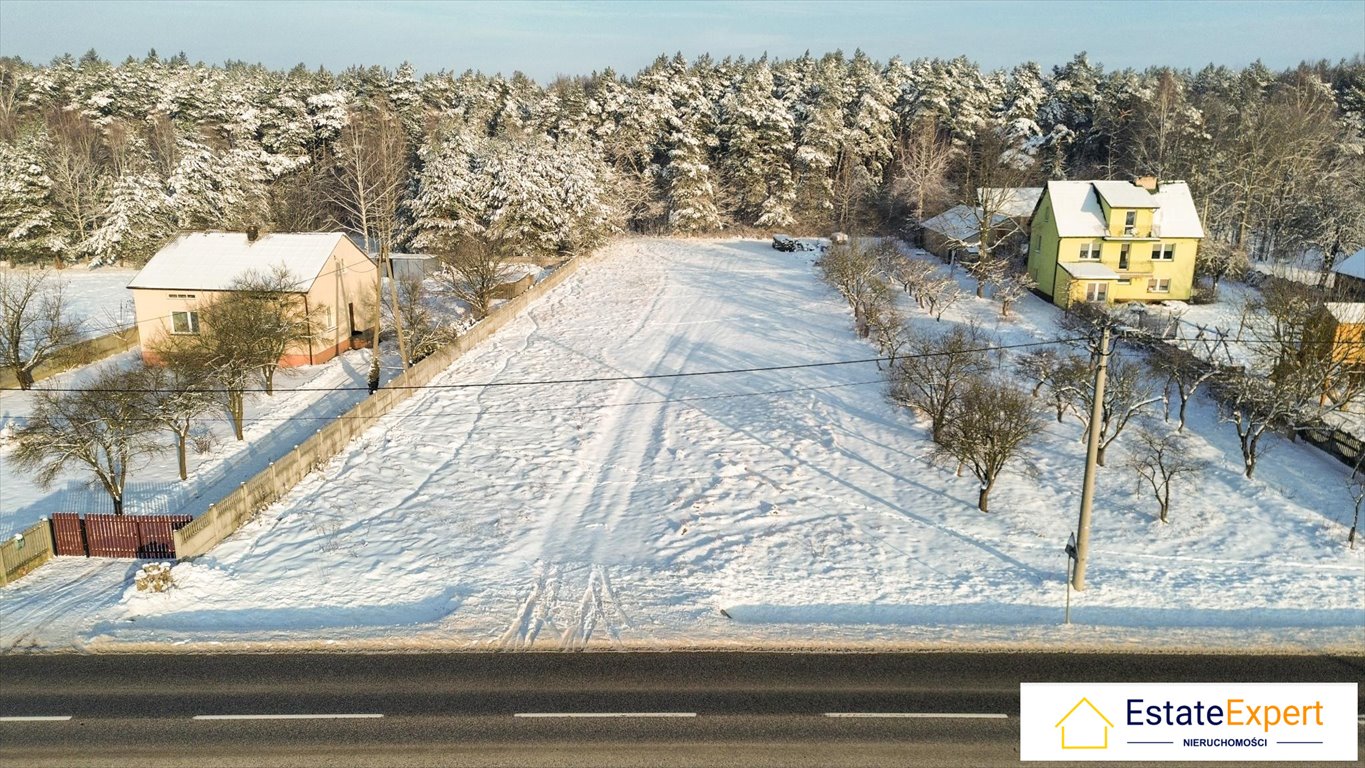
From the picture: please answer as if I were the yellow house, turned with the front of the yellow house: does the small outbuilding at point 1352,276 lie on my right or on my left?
on my left

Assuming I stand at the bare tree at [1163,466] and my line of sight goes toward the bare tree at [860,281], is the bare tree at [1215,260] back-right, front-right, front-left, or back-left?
front-right

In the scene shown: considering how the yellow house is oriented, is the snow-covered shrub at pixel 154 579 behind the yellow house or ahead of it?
ahead

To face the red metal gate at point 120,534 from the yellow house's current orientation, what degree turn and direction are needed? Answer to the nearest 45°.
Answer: approximately 45° to its right

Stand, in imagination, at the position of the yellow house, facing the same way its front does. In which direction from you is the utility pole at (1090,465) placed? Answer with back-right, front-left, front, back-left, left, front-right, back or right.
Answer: front

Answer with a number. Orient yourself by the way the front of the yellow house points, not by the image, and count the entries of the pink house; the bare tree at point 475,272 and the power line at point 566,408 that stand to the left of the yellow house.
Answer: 0

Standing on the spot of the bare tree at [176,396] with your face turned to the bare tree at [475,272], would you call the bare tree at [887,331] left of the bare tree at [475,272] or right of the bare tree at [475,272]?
right

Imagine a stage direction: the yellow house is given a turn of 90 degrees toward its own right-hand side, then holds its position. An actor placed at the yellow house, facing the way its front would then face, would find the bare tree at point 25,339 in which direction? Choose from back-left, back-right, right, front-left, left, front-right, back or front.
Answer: front-left

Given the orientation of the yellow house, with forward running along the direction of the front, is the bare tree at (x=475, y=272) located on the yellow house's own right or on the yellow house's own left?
on the yellow house's own right

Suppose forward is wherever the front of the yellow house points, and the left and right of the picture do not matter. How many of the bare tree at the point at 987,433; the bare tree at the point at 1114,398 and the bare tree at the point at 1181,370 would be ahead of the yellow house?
3

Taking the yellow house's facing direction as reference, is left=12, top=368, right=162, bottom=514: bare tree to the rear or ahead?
ahead

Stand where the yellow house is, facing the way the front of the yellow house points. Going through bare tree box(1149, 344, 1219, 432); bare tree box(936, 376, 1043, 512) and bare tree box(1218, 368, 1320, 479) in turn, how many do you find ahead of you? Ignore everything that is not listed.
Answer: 3

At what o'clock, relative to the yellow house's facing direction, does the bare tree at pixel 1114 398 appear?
The bare tree is roughly at 12 o'clock from the yellow house.

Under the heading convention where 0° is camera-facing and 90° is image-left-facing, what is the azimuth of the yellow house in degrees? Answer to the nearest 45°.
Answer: approximately 0°

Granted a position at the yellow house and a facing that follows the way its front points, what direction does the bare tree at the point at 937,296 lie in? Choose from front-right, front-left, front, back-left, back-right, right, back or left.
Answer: front-right

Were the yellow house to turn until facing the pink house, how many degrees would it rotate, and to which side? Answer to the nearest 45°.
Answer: approximately 45° to its right

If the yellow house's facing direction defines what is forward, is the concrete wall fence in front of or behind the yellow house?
in front

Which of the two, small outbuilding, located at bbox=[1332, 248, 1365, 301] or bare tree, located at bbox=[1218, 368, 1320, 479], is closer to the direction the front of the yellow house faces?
the bare tree

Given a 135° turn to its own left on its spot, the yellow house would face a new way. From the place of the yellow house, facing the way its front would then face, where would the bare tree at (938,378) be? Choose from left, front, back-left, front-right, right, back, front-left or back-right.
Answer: back-right

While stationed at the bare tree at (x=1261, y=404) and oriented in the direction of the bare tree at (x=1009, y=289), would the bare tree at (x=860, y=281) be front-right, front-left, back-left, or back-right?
front-left

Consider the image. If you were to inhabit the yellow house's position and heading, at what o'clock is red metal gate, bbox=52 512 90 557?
The red metal gate is roughly at 1 o'clock from the yellow house.

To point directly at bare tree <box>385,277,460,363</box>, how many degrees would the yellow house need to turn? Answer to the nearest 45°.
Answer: approximately 45° to its right
